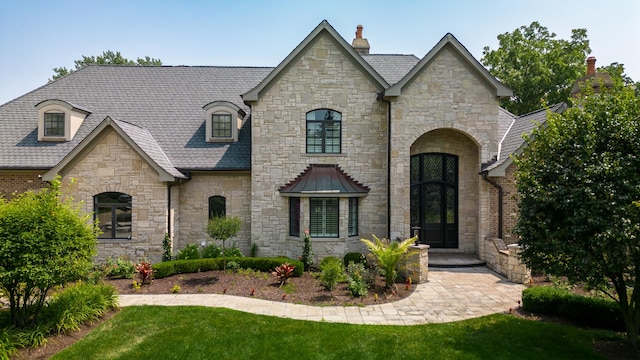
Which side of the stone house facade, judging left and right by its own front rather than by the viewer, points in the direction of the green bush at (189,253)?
right

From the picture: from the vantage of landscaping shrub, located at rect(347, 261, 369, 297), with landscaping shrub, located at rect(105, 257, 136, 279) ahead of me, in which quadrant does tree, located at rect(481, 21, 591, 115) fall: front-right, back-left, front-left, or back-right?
back-right

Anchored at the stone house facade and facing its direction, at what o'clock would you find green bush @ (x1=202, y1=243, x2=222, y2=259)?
The green bush is roughly at 1 o'clock from the stone house facade.

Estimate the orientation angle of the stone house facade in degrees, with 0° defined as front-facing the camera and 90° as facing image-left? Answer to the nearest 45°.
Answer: approximately 0°

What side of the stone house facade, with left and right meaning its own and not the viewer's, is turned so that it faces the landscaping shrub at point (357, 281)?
front
